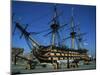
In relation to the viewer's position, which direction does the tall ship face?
facing the viewer and to the left of the viewer
